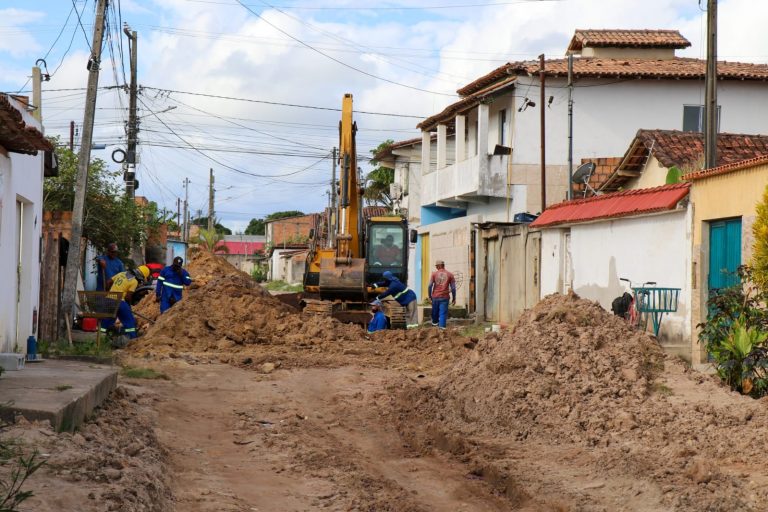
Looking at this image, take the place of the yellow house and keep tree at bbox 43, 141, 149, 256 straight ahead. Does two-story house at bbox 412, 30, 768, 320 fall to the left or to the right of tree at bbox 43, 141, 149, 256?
right

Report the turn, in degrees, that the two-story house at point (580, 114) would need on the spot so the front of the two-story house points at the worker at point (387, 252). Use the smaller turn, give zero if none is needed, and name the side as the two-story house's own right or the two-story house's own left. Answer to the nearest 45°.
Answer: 0° — it already faces them

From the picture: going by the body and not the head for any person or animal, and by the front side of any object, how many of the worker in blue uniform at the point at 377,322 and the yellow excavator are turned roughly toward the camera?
1

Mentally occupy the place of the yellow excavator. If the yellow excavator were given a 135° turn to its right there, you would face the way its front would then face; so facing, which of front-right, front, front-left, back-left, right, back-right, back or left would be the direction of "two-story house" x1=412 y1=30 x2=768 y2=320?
right

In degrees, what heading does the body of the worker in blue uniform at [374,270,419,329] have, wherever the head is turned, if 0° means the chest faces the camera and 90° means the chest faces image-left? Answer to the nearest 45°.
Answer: approximately 90°

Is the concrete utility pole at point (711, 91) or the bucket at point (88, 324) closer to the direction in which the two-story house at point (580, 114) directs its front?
the bucket

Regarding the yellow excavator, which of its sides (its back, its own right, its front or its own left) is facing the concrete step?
front

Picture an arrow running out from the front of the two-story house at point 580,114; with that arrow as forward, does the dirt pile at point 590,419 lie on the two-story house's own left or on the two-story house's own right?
on the two-story house's own left

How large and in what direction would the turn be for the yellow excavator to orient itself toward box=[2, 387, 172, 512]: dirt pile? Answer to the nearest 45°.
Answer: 0° — it already faces it

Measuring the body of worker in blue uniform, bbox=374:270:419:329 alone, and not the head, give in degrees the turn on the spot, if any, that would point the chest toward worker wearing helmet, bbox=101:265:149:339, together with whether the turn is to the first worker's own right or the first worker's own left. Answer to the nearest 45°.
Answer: approximately 45° to the first worker's own left
